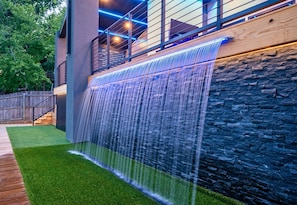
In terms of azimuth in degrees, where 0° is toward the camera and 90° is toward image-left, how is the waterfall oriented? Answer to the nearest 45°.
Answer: approximately 45°

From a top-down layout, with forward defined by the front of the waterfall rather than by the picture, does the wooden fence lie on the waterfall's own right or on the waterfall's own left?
on the waterfall's own right

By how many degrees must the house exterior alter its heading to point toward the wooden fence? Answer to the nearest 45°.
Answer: approximately 90° to its right

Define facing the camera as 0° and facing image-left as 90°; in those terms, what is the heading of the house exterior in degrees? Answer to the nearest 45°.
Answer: approximately 45°

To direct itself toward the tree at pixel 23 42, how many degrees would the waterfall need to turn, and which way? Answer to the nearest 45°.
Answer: approximately 90° to its right

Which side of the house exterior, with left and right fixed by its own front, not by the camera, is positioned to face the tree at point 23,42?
right
